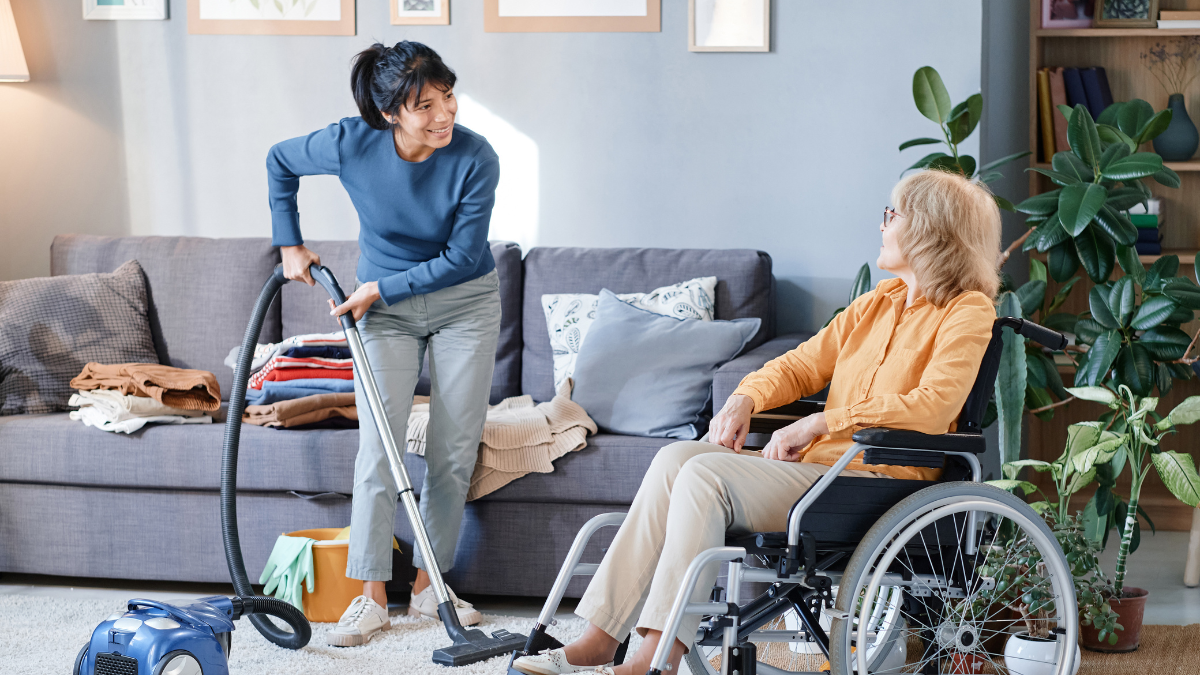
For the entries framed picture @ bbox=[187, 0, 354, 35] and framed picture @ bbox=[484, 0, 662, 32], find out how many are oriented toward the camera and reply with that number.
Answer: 2

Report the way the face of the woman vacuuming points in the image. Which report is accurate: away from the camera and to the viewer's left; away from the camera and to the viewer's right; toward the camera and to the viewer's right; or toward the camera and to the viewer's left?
toward the camera and to the viewer's right

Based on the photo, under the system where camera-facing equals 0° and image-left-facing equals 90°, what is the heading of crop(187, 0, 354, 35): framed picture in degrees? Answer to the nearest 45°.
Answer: approximately 0°

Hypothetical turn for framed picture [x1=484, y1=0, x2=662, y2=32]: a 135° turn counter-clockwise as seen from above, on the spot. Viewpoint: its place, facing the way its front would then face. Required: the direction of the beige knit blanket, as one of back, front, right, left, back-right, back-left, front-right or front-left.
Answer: back-right

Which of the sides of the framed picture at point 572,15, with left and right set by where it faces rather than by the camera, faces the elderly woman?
front

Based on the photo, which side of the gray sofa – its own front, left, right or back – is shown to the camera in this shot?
front

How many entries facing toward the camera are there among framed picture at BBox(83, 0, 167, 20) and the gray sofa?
2

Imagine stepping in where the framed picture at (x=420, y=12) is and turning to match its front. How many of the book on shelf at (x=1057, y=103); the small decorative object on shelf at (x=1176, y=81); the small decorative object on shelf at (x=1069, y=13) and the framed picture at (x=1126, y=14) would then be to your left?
4

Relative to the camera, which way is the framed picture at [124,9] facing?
toward the camera

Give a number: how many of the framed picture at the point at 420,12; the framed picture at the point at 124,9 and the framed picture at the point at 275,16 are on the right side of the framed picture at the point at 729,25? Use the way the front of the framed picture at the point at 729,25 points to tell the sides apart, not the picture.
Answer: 3

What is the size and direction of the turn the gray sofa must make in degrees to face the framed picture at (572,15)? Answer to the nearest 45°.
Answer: approximately 135° to its left

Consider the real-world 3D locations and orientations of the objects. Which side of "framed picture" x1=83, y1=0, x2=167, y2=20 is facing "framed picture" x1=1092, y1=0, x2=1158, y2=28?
left
